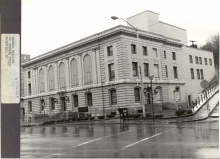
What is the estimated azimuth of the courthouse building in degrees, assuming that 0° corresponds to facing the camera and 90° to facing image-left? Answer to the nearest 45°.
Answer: approximately 45°
